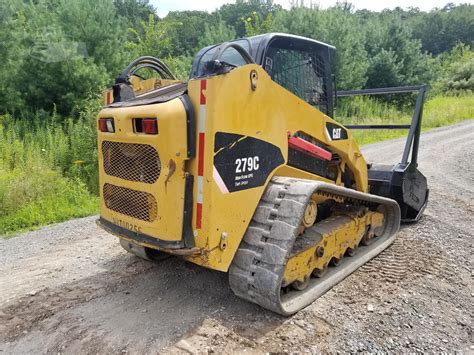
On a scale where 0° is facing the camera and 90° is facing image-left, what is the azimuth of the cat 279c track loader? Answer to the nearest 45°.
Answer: approximately 225°

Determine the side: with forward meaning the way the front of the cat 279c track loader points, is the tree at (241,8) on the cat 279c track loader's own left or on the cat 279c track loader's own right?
on the cat 279c track loader's own left
